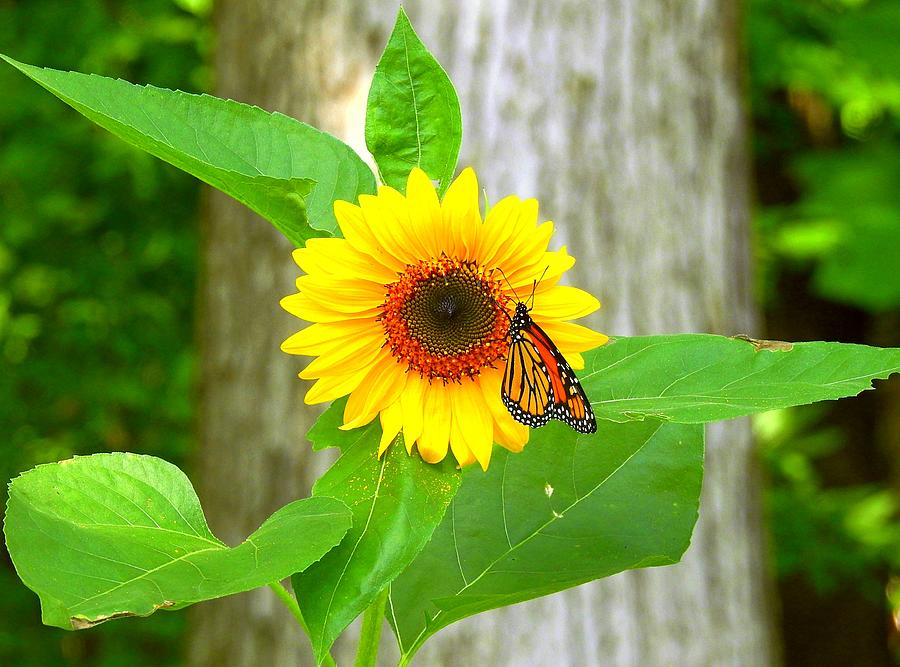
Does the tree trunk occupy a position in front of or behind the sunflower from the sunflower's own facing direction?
behind

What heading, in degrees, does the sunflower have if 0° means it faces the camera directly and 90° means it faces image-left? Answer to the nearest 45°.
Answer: approximately 0°
